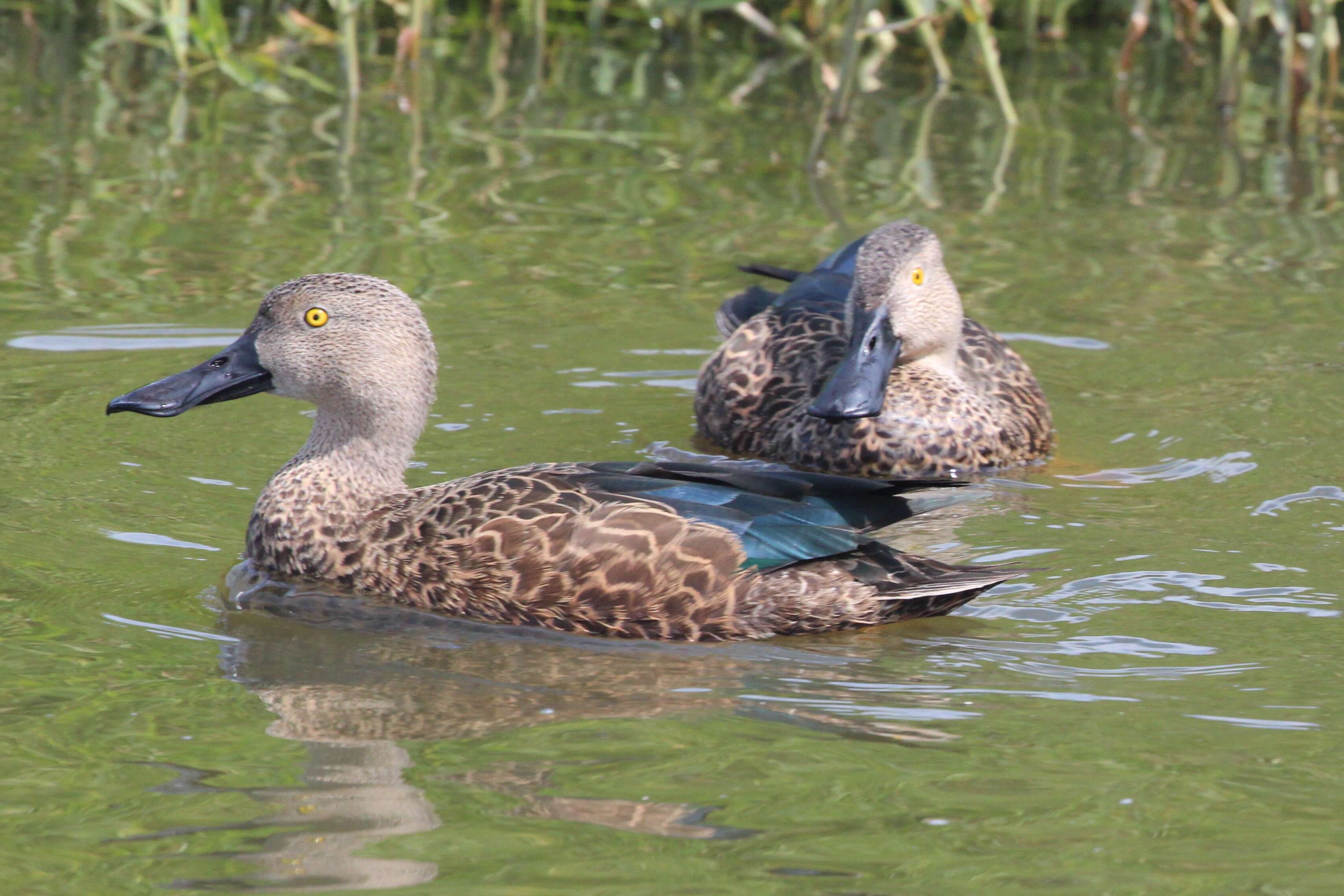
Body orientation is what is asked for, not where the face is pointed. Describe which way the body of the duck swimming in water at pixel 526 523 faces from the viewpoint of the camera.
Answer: to the viewer's left

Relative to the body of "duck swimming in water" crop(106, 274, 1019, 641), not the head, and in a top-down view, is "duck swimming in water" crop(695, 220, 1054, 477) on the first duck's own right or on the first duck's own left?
on the first duck's own right
